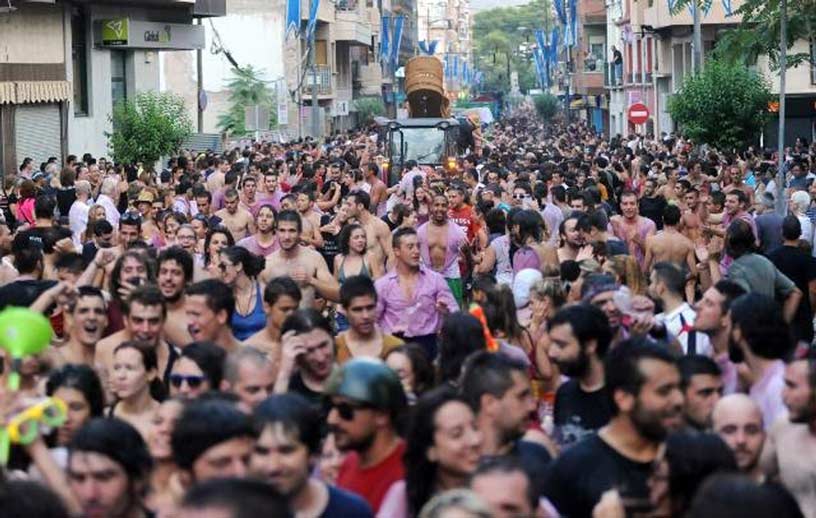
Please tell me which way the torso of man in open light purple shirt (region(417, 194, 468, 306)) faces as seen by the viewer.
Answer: toward the camera

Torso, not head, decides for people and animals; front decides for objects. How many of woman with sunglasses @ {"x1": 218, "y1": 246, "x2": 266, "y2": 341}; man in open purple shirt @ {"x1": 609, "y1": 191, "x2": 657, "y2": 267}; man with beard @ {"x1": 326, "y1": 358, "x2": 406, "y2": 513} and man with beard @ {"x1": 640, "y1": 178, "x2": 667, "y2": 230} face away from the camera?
0

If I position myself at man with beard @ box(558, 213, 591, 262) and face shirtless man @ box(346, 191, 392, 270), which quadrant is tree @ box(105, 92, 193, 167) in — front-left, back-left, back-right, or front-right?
front-right

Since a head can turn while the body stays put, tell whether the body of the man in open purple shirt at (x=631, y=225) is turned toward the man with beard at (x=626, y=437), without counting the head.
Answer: yes

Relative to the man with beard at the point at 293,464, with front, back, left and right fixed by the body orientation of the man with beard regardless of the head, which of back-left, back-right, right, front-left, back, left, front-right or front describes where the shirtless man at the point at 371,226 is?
back-right

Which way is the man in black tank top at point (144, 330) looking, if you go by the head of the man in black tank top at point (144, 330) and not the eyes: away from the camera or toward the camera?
toward the camera

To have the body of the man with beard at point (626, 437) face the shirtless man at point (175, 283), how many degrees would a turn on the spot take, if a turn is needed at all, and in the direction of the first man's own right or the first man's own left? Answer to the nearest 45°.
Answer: approximately 180°

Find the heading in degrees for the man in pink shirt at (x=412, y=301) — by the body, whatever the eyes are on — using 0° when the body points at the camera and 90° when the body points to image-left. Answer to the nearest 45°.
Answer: approximately 0°

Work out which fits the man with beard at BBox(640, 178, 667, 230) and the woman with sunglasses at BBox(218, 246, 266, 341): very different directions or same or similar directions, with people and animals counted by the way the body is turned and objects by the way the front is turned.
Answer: same or similar directions

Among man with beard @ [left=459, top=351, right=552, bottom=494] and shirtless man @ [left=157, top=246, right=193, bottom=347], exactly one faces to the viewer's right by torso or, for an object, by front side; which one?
the man with beard

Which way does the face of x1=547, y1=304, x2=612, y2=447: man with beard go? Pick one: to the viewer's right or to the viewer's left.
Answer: to the viewer's left

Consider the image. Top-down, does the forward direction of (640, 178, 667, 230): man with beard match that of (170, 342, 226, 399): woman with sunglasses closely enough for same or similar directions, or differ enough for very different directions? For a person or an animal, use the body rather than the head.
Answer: same or similar directions

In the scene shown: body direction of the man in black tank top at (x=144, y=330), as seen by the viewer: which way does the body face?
toward the camera

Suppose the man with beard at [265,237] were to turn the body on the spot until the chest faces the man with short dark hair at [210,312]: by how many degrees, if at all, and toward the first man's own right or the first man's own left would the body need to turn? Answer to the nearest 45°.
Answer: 0° — they already face them

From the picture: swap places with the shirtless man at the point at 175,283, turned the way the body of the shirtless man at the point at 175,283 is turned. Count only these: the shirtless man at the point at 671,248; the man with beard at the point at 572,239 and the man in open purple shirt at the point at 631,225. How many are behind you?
3

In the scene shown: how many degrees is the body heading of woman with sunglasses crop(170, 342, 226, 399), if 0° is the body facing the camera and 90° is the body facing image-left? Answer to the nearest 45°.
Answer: approximately 45°
